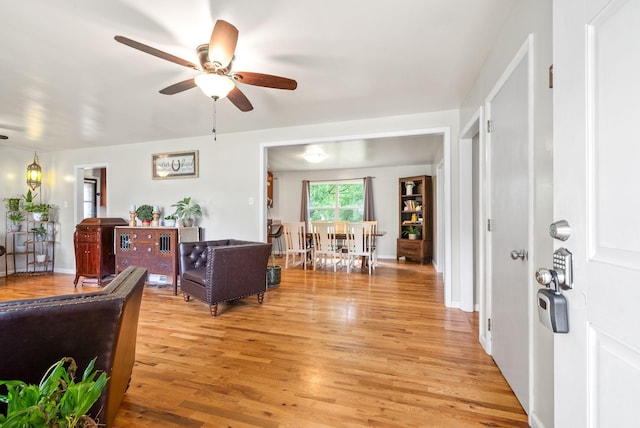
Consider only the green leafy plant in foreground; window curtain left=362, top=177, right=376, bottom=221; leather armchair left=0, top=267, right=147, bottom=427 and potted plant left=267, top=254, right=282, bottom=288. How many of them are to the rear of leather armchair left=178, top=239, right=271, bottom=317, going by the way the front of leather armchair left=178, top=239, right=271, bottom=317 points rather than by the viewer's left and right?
2

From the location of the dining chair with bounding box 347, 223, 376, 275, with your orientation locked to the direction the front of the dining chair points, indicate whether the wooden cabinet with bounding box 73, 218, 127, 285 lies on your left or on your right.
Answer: on your left

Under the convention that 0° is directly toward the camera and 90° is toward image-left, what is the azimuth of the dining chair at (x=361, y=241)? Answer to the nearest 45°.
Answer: approximately 180°

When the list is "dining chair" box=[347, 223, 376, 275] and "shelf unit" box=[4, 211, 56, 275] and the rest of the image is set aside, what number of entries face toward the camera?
1

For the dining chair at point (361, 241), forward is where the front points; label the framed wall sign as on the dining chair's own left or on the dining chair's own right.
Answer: on the dining chair's own left

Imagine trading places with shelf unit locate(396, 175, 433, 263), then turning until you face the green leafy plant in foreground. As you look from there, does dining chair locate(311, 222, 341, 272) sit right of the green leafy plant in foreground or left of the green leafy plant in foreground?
right

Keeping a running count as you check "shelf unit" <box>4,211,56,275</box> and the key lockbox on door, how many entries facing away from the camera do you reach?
0

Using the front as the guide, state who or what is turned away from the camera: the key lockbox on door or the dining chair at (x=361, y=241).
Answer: the dining chair

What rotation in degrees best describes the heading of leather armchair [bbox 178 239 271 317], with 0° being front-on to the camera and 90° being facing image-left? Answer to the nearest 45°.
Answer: approximately 45°

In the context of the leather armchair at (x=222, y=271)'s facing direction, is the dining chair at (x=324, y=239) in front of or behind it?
behind

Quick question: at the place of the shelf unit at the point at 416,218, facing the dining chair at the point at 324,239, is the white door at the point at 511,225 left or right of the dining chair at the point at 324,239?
left

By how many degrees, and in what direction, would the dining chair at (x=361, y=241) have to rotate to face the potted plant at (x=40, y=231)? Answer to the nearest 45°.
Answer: approximately 90° to its left

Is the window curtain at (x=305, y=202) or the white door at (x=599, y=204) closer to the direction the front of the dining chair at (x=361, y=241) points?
the window curtain

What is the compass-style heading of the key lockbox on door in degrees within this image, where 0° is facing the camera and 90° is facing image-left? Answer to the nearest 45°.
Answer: approximately 45°
